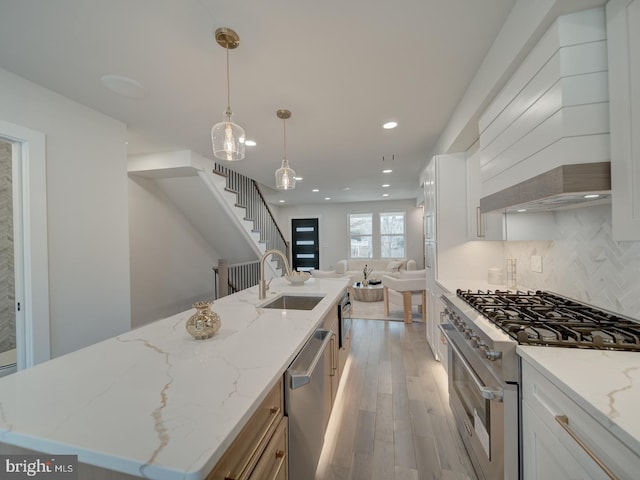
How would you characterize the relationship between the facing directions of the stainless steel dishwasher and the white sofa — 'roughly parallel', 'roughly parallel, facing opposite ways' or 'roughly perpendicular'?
roughly perpendicular

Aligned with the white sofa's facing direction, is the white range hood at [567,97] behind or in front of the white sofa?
in front

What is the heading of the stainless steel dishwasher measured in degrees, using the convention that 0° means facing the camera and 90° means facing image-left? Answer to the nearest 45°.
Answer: approximately 270°

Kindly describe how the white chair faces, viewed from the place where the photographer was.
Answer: facing away from the viewer and to the left of the viewer

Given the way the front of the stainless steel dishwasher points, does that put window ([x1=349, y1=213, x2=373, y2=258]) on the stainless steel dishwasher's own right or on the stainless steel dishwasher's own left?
on the stainless steel dishwasher's own left

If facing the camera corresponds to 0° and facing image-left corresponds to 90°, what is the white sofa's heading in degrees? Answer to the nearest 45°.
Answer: approximately 0°

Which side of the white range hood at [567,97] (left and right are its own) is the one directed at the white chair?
right

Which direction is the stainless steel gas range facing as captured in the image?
to the viewer's left

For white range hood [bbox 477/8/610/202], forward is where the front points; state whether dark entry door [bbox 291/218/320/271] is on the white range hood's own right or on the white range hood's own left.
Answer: on the white range hood's own right

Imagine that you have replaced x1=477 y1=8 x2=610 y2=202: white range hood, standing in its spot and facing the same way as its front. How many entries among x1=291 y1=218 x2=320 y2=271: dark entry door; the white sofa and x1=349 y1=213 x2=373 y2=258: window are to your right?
3
